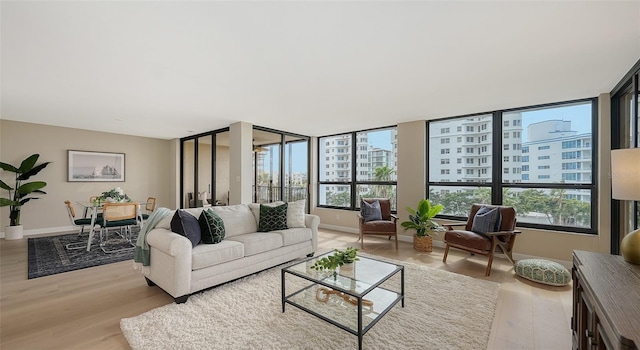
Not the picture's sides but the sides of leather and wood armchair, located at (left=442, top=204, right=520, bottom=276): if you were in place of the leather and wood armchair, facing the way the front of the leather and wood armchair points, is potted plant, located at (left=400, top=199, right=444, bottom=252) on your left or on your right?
on your right

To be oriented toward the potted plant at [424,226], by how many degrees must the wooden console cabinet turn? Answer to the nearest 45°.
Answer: approximately 45° to its right

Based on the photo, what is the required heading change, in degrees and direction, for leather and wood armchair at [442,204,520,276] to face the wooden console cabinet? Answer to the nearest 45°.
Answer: approximately 45° to its left

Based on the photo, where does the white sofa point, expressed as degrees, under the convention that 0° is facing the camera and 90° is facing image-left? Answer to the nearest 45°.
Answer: approximately 315°

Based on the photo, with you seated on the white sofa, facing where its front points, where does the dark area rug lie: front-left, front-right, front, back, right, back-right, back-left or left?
back

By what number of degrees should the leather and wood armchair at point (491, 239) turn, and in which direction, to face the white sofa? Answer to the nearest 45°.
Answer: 0° — it already faces it

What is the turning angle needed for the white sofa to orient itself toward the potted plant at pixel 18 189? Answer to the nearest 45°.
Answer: approximately 180°

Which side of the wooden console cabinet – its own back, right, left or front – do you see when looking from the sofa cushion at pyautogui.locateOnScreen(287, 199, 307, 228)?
front

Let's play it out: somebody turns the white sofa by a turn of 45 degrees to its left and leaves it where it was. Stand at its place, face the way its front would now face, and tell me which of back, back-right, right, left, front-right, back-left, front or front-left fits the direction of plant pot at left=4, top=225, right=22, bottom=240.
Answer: back-left

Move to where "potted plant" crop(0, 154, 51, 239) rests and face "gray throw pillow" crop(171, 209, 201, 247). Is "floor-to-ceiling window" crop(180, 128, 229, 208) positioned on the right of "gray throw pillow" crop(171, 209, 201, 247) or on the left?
left

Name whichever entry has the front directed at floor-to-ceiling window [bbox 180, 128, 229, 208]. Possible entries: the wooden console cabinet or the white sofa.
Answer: the wooden console cabinet

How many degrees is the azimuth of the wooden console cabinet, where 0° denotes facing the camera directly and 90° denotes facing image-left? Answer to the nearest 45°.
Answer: approximately 90°

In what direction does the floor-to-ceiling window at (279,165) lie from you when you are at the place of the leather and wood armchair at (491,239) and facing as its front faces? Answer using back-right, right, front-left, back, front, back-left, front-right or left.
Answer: front-right

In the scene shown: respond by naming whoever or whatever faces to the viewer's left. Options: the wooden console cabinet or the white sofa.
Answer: the wooden console cabinet

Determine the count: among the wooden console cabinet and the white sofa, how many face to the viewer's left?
1
